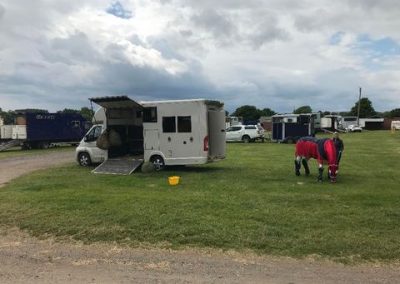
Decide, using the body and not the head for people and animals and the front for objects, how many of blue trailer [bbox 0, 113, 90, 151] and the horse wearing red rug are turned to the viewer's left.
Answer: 0

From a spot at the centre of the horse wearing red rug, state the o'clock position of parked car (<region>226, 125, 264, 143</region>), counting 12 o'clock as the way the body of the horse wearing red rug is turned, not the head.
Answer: The parked car is roughly at 7 o'clock from the horse wearing red rug.

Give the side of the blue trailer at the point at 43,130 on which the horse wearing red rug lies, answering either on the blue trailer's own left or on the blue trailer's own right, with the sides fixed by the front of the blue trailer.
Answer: on the blue trailer's own right

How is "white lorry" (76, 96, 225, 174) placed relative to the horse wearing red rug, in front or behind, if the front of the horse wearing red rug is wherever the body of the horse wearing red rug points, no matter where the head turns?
behind

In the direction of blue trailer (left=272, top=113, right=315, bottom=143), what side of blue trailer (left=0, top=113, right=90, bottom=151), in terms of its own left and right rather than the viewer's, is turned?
front

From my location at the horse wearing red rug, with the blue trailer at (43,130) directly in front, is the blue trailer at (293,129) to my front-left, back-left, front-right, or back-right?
front-right

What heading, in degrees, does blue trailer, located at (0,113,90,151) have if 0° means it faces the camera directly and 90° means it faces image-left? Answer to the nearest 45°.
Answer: approximately 270°

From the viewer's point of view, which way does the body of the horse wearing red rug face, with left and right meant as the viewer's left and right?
facing the viewer and to the right of the viewer

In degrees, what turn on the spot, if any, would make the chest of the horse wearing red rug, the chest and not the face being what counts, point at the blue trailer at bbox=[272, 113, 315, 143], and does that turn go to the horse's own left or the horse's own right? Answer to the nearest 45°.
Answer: approximately 135° to the horse's own left

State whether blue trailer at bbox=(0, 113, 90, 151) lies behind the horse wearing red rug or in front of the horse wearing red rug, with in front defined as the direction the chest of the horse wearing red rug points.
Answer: behind
